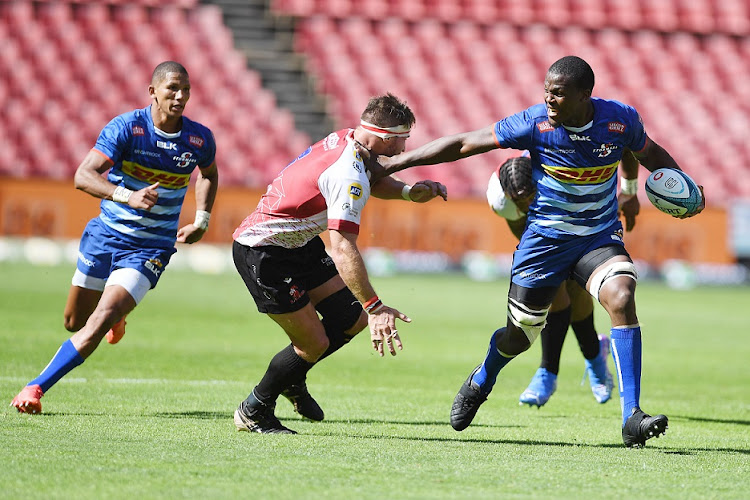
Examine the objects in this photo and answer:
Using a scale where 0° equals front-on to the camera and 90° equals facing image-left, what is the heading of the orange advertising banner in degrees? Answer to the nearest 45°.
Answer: approximately 0°

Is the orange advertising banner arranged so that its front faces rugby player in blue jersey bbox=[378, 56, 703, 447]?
yes

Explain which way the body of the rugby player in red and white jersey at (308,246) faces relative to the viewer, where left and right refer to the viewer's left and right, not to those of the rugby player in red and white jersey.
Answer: facing to the right of the viewer

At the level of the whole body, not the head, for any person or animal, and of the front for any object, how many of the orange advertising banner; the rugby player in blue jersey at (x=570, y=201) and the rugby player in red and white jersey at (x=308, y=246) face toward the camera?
2

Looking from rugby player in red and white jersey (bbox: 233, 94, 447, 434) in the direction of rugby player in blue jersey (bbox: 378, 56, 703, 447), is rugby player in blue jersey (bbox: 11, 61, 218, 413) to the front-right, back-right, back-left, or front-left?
back-left

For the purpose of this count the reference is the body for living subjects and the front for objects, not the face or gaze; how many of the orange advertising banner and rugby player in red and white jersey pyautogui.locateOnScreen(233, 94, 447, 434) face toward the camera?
1

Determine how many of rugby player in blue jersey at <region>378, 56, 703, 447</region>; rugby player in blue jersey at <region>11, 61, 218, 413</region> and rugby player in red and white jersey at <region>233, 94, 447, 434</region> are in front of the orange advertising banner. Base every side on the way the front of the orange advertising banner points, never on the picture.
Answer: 3

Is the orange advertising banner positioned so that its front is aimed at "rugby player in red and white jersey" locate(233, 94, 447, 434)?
yes

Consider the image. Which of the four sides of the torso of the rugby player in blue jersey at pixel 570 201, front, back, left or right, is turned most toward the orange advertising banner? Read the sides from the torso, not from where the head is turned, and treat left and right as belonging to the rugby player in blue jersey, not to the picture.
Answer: back
